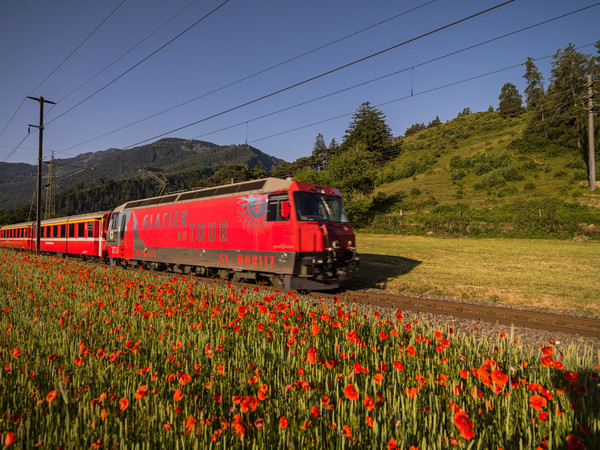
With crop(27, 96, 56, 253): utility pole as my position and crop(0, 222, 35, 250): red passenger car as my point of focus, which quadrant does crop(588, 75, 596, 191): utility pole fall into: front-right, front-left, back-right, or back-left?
back-right

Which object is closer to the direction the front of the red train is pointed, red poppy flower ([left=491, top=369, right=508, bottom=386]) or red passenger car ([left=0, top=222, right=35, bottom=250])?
the red poppy flower

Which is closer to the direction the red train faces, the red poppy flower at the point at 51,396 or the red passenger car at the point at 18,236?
the red poppy flower

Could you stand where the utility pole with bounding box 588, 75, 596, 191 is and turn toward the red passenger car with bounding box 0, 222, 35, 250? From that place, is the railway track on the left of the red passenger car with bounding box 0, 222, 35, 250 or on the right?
left

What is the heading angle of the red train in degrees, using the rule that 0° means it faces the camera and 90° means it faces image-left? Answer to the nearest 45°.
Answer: approximately 315°

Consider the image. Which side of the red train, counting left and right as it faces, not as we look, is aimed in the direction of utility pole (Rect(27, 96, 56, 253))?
back

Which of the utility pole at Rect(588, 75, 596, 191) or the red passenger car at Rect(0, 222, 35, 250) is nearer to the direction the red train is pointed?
the utility pole

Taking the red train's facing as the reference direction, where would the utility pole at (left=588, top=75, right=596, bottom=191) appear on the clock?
The utility pole is roughly at 10 o'clock from the red train.

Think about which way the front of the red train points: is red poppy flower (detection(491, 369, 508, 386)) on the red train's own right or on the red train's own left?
on the red train's own right
